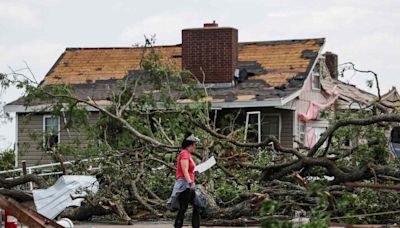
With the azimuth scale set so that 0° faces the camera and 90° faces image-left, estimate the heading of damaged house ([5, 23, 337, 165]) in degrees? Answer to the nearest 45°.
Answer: approximately 0°

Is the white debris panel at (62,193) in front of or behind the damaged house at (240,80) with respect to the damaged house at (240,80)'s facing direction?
in front

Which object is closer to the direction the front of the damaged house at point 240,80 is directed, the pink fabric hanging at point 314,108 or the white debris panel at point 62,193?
the white debris panel

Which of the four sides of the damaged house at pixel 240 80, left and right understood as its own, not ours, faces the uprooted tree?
front
